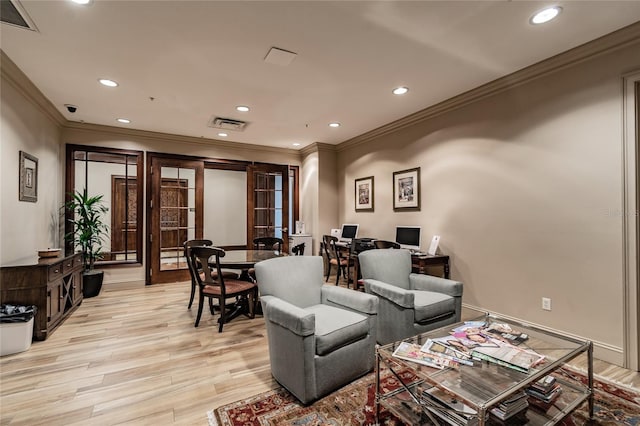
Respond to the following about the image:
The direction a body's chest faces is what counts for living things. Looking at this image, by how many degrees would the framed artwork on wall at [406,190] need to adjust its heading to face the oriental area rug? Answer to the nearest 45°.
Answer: approximately 45° to its left

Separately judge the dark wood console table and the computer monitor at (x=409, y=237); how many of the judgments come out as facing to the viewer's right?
1

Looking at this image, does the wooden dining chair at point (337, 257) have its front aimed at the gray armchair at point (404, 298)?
no

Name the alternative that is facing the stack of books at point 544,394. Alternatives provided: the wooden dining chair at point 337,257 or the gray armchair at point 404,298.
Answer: the gray armchair

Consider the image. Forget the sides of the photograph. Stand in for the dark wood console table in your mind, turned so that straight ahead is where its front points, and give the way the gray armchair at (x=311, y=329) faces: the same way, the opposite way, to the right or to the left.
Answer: to the right

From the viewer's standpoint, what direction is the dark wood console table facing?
to the viewer's right

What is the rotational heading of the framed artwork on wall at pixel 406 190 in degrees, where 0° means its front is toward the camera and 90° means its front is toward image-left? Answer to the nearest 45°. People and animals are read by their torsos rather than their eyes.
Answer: approximately 45°

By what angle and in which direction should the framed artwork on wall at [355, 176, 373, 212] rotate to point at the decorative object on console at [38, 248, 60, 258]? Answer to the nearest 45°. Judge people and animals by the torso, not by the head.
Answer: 0° — it already faces it

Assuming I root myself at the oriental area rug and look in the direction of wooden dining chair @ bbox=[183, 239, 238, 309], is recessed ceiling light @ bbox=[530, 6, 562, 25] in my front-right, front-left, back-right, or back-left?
back-right

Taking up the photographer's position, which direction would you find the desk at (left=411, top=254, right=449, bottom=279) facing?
facing the viewer and to the left of the viewer

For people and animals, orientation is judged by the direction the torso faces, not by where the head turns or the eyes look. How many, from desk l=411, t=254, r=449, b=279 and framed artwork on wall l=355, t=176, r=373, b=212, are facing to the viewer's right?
0

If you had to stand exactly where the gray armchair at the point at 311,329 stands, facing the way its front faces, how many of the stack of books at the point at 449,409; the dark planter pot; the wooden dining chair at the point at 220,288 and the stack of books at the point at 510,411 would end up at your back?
2

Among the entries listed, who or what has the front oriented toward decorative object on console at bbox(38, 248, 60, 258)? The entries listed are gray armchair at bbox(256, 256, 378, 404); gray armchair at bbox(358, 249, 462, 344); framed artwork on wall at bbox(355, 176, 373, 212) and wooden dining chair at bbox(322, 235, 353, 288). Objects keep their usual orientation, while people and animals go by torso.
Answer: the framed artwork on wall

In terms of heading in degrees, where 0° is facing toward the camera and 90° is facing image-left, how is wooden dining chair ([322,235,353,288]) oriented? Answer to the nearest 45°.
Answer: approximately 225°

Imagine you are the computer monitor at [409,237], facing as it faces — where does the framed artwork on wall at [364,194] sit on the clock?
The framed artwork on wall is roughly at 3 o'clock from the computer monitor.

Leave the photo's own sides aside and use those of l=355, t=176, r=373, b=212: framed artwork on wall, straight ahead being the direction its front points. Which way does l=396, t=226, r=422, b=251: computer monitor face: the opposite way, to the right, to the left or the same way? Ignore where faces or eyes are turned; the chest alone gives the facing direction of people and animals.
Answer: the same way

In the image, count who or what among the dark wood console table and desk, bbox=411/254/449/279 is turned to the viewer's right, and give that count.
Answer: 1
